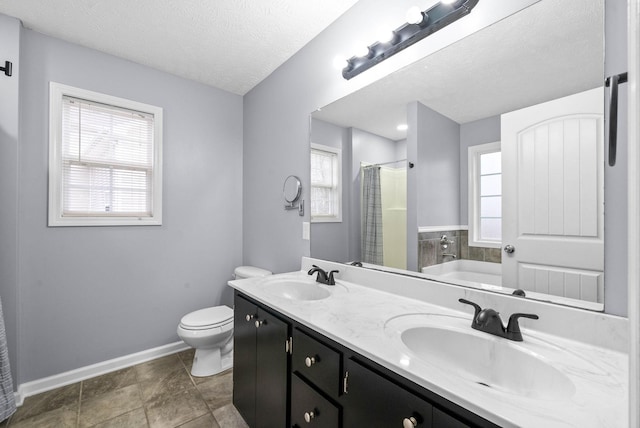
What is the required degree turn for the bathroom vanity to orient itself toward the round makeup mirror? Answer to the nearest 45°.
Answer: approximately 90° to its right

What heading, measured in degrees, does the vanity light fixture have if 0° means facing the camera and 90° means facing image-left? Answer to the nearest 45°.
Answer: approximately 45°

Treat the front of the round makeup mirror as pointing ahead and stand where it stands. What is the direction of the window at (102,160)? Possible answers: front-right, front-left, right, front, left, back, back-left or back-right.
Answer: front-right

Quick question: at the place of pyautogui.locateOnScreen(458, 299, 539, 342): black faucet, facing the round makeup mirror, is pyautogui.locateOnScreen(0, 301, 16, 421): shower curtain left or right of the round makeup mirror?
left

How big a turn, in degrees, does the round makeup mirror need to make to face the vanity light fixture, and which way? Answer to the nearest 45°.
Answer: approximately 90° to its left
